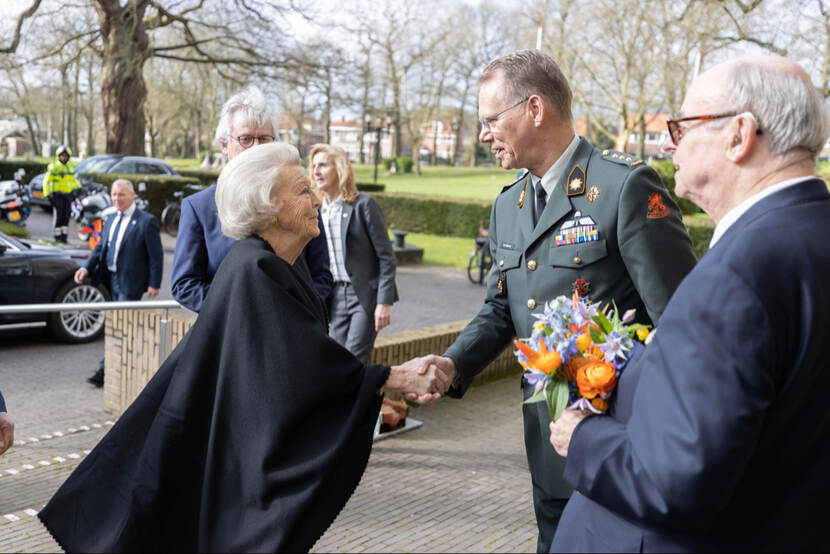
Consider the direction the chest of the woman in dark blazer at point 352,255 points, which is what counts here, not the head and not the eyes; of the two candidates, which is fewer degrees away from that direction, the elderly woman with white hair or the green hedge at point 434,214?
the elderly woman with white hair

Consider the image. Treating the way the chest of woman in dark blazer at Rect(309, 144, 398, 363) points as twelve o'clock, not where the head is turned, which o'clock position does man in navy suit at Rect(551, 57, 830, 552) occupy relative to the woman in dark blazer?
The man in navy suit is roughly at 10 o'clock from the woman in dark blazer.

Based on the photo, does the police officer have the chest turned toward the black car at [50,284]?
yes

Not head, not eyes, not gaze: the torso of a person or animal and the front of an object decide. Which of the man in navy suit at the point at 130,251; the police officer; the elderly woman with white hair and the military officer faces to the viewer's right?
the elderly woman with white hair

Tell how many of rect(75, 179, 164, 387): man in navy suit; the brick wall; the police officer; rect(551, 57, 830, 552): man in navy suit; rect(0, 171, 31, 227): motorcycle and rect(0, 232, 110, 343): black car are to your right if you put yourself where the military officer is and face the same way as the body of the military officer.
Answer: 5

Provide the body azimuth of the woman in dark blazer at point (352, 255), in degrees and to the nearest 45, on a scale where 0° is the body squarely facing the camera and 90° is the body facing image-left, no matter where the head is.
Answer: approximately 45°

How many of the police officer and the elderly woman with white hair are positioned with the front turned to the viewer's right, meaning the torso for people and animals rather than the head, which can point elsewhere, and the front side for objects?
1

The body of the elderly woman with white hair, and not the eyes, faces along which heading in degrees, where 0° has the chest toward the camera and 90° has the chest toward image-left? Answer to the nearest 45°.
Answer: approximately 270°

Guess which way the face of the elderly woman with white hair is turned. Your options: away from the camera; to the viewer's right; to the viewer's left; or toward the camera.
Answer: to the viewer's right

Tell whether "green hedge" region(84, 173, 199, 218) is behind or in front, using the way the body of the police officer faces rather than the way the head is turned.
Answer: behind

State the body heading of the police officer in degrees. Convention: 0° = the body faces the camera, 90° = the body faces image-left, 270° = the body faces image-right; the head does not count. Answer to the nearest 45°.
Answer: approximately 0°

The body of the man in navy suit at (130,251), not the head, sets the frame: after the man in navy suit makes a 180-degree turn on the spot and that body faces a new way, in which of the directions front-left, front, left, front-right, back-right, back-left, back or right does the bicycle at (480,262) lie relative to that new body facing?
front

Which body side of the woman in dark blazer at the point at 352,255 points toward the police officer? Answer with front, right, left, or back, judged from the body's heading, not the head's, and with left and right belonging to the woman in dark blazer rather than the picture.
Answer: right

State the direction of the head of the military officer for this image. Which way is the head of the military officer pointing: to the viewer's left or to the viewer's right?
to the viewer's left
